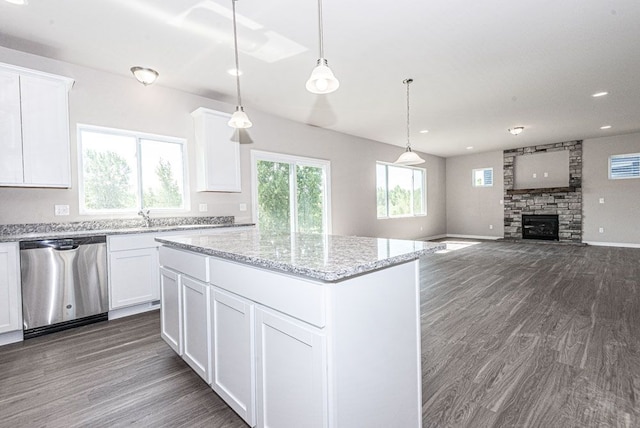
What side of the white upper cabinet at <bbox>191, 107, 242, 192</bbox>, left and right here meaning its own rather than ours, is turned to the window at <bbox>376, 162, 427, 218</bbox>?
left

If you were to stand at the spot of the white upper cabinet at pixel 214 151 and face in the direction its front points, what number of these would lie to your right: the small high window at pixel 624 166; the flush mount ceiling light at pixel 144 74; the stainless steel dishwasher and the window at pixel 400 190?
2

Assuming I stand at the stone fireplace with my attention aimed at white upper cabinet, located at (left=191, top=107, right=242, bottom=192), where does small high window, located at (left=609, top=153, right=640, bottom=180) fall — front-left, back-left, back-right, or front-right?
back-left

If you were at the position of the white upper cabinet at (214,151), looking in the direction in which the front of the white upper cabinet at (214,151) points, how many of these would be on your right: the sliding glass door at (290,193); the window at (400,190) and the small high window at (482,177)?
0

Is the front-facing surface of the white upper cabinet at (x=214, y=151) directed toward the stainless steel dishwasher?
no

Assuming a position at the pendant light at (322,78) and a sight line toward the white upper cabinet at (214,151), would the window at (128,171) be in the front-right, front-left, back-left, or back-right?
front-left

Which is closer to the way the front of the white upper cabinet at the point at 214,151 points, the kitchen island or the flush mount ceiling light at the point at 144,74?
the kitchen island

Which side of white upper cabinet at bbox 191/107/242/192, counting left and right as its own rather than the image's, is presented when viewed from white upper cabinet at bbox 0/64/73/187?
right

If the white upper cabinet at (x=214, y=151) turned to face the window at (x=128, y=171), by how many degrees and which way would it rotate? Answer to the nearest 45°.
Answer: approximately 135° to its right

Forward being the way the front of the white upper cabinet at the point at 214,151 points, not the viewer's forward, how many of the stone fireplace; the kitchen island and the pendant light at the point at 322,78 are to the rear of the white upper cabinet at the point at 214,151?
0

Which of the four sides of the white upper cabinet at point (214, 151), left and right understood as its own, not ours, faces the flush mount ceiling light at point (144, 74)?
right

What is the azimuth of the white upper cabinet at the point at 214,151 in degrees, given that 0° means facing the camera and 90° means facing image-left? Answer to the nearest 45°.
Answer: approximately 315°

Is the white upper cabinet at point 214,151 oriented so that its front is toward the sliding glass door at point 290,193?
no

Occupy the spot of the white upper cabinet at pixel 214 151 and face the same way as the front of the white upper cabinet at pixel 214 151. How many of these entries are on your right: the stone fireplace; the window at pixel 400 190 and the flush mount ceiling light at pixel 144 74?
1

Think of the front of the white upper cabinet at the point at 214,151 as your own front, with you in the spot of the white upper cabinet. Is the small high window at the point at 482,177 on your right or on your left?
on your left

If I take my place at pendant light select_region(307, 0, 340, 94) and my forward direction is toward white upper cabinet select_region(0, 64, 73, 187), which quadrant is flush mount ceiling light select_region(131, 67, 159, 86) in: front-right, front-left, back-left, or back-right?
front-right

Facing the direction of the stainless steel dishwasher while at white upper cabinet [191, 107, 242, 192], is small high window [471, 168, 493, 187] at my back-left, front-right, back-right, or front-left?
back-left
